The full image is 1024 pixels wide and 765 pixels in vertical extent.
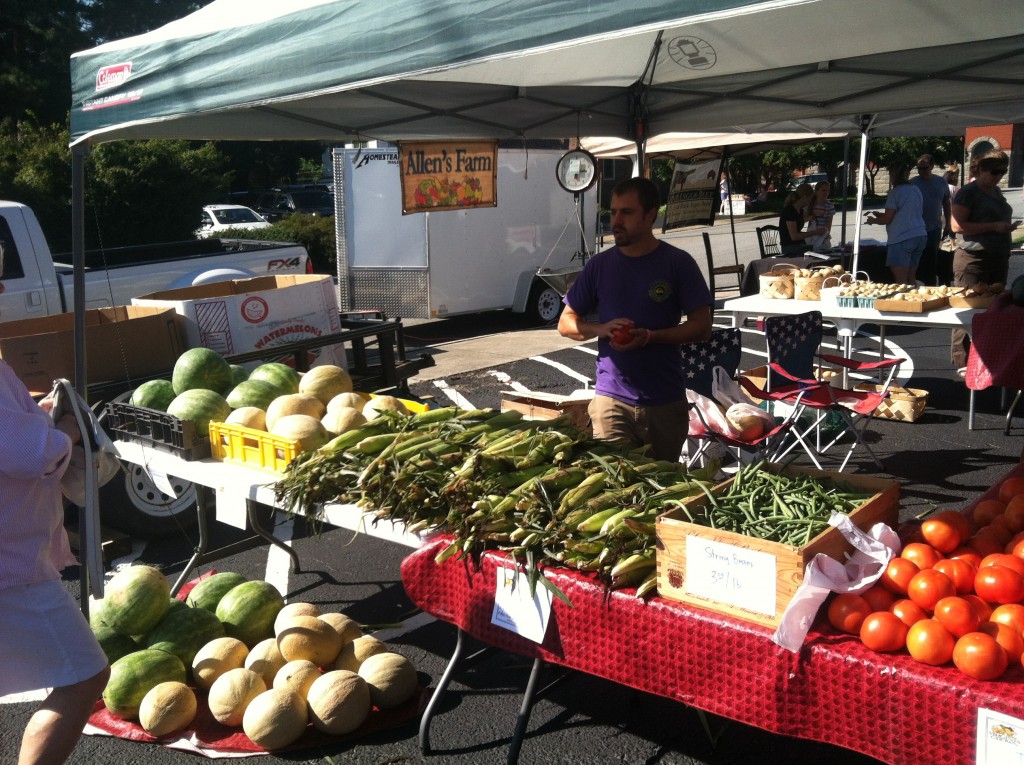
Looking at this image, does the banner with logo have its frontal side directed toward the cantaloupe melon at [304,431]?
yes

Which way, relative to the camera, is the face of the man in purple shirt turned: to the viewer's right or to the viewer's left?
to the viewer's left

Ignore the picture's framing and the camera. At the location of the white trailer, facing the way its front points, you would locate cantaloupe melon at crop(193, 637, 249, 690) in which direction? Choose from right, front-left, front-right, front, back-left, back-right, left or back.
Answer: front-left

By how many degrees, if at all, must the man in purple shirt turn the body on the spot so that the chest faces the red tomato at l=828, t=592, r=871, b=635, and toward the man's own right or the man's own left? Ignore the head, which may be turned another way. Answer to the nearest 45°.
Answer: approximately 45° to the man's own left

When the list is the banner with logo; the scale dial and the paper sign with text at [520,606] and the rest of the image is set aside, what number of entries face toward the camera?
3

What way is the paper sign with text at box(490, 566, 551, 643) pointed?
toward the camera

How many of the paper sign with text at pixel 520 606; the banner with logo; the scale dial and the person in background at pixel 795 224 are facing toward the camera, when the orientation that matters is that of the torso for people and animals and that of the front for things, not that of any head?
3

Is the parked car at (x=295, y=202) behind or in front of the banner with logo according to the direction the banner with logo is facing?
behind

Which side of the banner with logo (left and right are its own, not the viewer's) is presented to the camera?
front

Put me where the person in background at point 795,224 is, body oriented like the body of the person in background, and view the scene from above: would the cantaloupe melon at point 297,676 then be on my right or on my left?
on my right

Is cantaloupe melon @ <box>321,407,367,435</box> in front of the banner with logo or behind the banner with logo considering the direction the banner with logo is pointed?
in front
